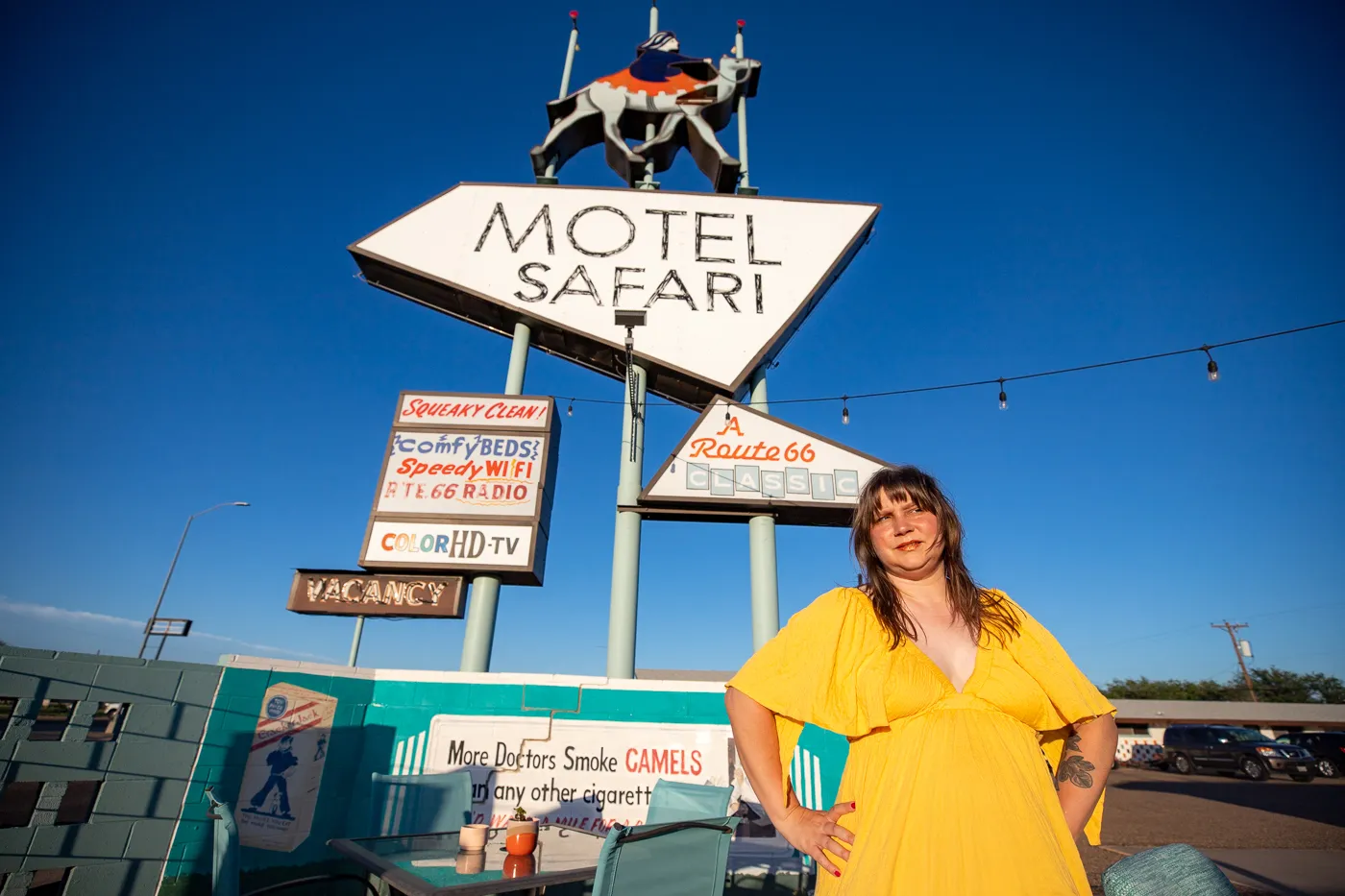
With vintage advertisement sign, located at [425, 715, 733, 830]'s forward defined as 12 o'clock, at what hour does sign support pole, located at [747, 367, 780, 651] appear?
The sign support pole is roughly at 8 o'clock from the vintage advertisement sign.

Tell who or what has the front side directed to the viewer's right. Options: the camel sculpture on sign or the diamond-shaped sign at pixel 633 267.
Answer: the camel sculpture on sign

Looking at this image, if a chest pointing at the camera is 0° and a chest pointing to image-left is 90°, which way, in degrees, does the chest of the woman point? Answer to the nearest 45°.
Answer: approximately 0°

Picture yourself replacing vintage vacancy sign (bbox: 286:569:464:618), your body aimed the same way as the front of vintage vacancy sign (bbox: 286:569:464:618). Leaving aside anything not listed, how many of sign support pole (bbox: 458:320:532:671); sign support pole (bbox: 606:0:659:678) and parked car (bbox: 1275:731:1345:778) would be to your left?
3

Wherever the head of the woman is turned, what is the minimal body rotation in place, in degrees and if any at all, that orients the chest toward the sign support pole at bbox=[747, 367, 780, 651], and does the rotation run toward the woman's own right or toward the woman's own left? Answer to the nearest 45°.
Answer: approximately 180°

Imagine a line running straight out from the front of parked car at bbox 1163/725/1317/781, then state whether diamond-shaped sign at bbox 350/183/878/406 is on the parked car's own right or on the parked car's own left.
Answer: on the parked car's own right

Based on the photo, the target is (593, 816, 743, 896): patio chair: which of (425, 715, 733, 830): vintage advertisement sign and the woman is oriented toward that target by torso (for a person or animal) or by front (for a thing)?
the vintage advertisement sign

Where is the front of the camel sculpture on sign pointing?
to the viewer's right

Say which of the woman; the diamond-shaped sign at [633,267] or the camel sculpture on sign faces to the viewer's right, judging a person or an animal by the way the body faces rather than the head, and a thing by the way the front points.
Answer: the camel sculpture on sign

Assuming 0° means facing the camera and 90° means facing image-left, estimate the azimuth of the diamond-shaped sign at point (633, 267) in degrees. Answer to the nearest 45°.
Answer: approximately 0°
